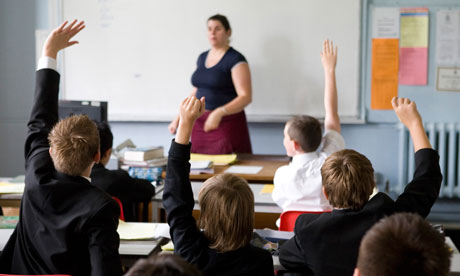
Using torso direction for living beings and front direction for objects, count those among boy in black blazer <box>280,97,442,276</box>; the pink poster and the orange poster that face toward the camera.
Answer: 2

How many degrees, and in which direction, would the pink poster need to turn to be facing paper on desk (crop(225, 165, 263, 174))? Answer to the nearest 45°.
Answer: approximately 45° to its right

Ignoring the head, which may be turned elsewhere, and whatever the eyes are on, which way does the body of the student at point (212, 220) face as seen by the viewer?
away from the camera

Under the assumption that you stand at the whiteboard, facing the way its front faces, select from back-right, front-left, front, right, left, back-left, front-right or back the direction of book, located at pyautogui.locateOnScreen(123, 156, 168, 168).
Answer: front

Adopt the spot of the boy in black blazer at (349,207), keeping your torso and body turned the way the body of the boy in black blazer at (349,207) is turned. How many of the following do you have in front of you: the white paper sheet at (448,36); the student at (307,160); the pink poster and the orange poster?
4

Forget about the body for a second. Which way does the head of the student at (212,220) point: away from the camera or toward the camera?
away from the camera

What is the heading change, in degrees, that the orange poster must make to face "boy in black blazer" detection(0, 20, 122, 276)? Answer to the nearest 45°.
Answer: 0° — it already faces them

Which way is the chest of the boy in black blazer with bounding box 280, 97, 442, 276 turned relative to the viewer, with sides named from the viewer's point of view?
facing away from the viewer

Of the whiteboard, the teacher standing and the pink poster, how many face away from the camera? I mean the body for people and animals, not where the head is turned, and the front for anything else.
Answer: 0

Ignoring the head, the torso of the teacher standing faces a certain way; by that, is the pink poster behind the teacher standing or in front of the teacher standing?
behind

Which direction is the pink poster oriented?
toward the camera

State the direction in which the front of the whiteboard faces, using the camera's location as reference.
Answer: facing the viewer

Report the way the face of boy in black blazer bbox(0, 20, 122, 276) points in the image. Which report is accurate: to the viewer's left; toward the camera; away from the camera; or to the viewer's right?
away from the camera

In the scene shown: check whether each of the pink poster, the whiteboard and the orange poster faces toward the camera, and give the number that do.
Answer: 3

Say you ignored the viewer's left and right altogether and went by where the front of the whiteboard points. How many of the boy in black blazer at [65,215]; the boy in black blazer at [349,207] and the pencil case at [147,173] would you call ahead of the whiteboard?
3

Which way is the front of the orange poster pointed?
toward the camera
